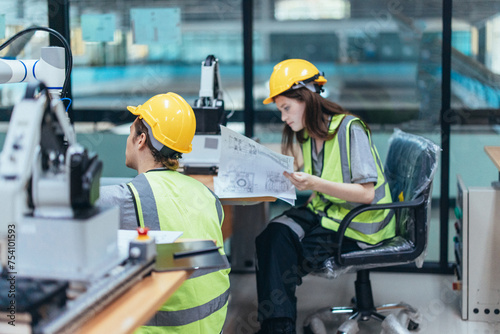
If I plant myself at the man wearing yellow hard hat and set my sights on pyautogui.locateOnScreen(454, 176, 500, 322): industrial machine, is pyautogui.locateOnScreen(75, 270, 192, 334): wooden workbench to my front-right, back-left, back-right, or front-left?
back-right

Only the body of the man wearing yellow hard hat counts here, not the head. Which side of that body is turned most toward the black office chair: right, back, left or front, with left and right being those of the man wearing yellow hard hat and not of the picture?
right

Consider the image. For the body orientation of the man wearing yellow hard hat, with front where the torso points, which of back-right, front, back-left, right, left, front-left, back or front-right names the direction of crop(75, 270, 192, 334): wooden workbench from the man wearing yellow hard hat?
back-left

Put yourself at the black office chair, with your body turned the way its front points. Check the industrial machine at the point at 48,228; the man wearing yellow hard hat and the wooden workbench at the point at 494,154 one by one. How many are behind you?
1

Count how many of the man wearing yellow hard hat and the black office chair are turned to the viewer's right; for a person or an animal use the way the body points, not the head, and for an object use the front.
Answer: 0

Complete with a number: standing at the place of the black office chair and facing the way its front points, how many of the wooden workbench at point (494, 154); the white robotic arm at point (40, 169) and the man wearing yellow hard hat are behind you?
1

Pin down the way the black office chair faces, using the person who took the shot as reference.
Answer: facing the viewer and to the left of the viewer

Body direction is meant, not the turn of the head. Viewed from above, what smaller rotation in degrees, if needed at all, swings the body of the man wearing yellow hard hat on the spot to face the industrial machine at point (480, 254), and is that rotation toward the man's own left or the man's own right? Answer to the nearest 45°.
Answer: approximately 90° to the man's own right

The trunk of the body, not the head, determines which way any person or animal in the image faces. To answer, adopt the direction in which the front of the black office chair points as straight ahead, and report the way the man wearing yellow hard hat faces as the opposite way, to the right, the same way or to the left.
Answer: to the right

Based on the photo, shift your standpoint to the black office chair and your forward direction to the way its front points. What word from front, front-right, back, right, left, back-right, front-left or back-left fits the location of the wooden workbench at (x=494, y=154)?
back

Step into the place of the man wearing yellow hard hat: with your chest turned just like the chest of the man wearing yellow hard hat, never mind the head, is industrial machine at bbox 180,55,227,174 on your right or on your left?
on your right

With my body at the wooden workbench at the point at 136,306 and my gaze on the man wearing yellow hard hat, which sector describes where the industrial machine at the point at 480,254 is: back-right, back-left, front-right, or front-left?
front-right

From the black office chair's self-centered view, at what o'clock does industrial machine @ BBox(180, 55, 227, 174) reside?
The industrial machine is roughly at 2 o'clock from the black office chair.
